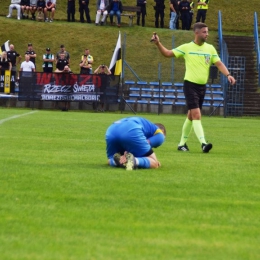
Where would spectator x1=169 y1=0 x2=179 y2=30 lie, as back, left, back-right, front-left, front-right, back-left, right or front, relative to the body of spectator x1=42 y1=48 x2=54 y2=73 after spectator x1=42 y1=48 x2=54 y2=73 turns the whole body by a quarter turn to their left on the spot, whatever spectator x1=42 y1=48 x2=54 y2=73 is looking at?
front-left

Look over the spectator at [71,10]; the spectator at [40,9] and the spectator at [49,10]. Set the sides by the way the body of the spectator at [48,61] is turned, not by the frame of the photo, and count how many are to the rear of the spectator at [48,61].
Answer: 3

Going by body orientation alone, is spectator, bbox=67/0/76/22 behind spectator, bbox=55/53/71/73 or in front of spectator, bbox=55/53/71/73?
behind

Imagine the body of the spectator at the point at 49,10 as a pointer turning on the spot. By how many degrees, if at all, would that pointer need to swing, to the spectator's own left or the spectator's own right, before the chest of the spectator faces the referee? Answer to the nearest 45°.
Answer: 0° — they already face them

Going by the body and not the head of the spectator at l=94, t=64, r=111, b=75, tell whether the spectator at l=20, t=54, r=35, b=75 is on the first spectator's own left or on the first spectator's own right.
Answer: on the first spectator's own right

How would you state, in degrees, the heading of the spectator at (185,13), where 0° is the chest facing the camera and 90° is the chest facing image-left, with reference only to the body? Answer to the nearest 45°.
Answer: approximately 0°

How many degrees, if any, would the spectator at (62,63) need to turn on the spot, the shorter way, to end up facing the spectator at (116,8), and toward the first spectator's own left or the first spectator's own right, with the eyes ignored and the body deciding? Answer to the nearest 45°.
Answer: approximately 180°

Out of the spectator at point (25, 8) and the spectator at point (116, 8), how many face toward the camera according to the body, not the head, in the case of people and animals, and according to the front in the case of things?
2
